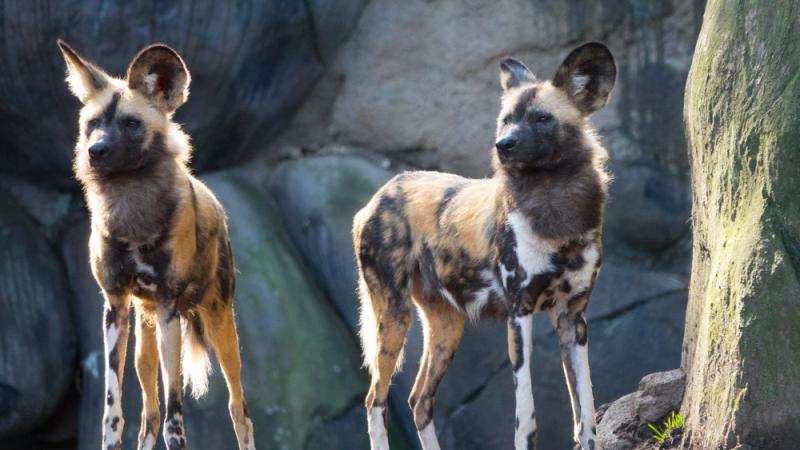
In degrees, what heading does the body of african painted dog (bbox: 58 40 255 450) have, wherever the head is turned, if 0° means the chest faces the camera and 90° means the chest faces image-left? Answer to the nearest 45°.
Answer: approximately 45°

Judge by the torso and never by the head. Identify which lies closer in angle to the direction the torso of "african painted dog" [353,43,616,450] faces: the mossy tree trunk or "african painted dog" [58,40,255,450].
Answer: the mossy tree trunk

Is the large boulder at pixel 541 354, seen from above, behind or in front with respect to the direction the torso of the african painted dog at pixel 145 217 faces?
behind

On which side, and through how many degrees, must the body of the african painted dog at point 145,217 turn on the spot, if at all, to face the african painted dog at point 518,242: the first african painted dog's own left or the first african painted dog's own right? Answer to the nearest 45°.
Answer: approximately 135° to the first african painted dog's own left

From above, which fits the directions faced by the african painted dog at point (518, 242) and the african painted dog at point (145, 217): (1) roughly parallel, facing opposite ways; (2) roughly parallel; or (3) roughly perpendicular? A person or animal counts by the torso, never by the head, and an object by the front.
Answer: roughly perpendicular

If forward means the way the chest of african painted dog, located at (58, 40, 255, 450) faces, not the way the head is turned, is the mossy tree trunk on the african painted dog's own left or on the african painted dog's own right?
on the african painted dog's own left

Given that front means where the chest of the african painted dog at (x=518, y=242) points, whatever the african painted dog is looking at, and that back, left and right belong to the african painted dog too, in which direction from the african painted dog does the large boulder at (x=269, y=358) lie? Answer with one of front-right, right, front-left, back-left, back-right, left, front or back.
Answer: back

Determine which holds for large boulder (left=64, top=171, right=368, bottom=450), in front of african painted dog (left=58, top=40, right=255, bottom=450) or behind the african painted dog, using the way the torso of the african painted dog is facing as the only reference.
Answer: behind

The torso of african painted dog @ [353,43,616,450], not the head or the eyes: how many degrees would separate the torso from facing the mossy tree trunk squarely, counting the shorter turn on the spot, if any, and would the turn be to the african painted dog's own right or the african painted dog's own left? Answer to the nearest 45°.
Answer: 0° — it already faces it
